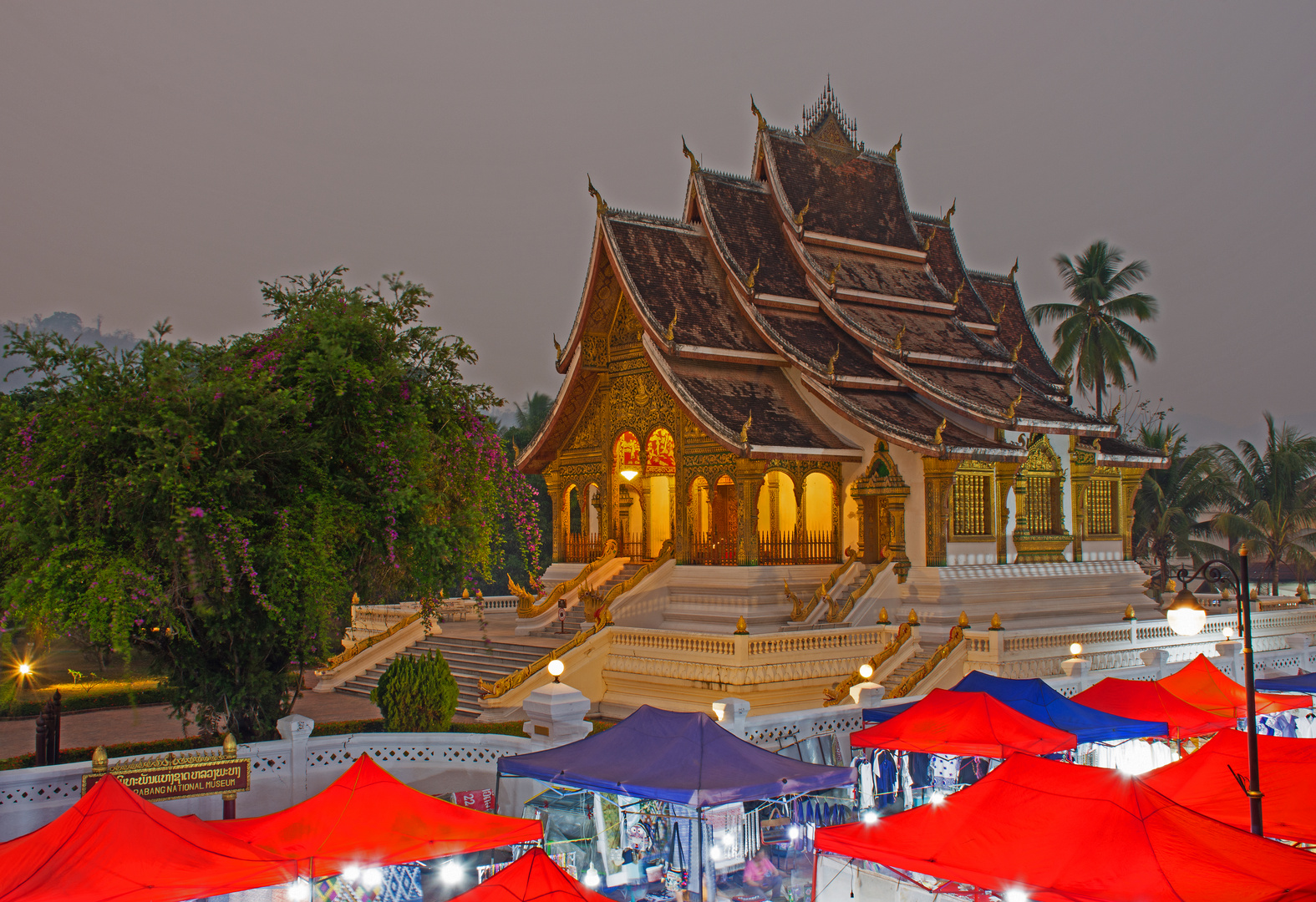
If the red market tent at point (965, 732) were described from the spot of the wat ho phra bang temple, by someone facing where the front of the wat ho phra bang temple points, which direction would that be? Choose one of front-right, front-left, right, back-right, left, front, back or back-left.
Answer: front-left

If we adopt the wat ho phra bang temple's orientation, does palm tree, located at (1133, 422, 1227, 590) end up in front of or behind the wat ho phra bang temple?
behind

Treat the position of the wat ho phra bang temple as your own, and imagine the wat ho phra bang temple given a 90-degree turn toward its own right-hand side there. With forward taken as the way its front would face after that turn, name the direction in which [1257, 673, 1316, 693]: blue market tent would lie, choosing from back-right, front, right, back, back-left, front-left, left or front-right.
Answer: back

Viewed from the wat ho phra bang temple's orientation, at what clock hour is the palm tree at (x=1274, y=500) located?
The palm tree is roughly at 6 o'clock from the wat ho phra bang temple.

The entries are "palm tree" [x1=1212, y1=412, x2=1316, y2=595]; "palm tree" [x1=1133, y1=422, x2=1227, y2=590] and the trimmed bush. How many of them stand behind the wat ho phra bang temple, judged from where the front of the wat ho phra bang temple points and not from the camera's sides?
2

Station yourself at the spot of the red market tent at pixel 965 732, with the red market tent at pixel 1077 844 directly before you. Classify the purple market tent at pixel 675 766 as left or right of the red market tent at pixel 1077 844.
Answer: right

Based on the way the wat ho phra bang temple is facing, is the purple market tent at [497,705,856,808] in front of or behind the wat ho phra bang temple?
in front

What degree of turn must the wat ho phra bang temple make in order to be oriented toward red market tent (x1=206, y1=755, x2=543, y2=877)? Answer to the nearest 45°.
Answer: approximately 45° to its left

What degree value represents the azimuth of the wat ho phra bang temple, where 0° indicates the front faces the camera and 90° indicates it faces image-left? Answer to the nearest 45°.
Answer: approximately 45°

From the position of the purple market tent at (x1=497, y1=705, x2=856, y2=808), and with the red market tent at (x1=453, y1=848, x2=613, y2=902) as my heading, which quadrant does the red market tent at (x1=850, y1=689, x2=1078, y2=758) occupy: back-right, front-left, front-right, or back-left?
back-left

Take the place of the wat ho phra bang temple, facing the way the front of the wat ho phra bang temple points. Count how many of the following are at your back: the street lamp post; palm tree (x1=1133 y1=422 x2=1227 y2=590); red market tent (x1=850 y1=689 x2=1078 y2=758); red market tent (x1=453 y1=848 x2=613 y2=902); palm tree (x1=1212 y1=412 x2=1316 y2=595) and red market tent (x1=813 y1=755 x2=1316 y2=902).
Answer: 2

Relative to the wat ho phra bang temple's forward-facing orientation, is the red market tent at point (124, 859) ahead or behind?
ahead

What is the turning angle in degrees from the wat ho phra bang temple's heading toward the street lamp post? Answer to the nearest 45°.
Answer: approximately 45° to its left

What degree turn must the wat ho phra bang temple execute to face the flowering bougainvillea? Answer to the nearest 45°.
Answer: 0° — it already faces it

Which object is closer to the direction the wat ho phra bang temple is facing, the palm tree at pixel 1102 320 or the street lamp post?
the street lamp post

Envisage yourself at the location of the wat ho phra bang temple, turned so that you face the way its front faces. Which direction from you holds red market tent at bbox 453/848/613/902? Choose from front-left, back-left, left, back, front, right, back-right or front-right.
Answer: front-left
